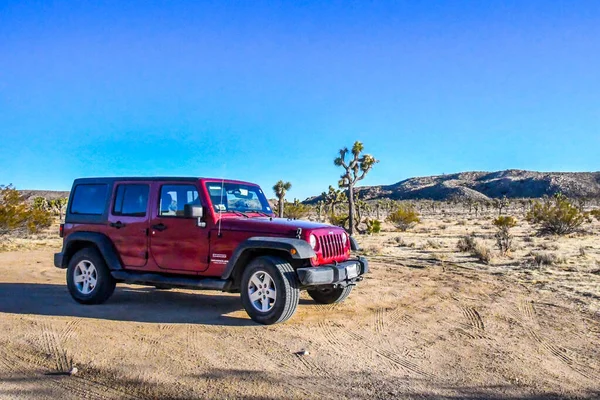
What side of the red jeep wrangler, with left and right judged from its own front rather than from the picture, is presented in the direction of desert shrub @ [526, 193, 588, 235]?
left

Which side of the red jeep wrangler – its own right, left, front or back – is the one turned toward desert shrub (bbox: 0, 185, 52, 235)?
back

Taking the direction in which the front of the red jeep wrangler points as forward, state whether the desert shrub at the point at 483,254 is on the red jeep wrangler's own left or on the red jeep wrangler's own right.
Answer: on the red jeep wrangler's own left

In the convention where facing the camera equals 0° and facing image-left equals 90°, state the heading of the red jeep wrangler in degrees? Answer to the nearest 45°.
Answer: approximately 315°

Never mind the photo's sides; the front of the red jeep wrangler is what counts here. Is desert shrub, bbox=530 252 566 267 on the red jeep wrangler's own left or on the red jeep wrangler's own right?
on the red jeep wrangler's own left

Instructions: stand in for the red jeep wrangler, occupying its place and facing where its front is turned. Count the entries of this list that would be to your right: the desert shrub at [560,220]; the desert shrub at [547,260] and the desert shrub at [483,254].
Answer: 0
